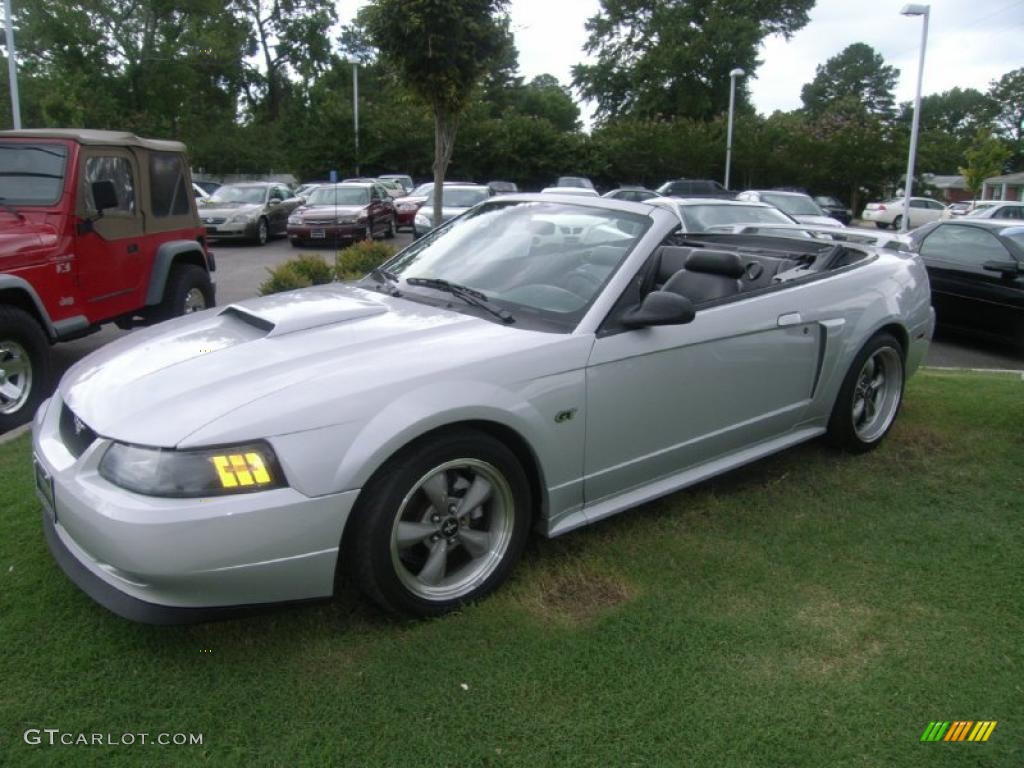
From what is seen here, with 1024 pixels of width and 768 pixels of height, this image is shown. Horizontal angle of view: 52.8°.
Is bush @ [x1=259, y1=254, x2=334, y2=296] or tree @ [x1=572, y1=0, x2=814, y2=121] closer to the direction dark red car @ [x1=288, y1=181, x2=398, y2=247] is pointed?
the bush

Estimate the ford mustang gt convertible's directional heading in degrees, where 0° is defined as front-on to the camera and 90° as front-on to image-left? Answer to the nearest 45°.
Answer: approximately 45°

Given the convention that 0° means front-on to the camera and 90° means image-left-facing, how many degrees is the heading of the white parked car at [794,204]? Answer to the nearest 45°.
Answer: approximately 315°

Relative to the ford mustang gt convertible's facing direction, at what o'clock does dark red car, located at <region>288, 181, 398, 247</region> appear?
The dark red car is roughly at 4 o'clock from the ford mustang gt convertible.

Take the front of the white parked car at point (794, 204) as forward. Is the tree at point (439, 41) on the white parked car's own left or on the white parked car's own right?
on the white parked car's own right

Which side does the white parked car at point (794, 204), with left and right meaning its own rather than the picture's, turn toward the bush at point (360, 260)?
right

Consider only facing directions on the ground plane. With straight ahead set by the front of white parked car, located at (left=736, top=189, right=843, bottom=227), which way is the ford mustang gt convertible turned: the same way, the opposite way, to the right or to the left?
to the right

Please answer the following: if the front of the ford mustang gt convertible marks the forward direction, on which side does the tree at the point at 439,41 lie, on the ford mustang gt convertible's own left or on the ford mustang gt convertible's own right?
on the ford mustang gt convertible's own right
